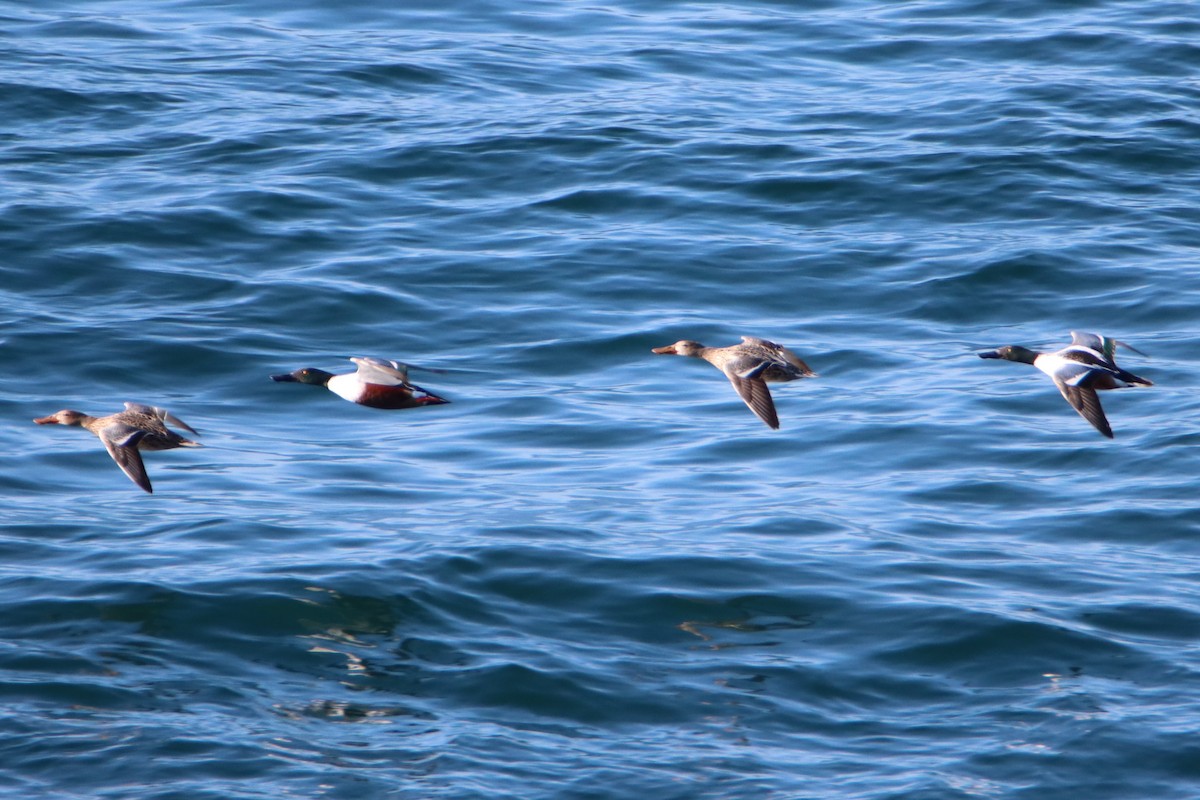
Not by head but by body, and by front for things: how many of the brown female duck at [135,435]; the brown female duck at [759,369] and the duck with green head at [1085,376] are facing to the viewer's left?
3

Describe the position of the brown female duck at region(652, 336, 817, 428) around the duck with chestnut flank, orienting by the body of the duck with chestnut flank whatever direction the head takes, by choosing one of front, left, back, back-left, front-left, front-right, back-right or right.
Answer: back

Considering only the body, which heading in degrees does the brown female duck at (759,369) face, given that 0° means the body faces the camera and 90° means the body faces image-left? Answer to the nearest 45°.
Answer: approximately 90°

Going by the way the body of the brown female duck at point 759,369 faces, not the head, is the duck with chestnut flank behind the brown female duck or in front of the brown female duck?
in front

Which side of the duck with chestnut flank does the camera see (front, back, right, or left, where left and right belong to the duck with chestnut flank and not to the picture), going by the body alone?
left

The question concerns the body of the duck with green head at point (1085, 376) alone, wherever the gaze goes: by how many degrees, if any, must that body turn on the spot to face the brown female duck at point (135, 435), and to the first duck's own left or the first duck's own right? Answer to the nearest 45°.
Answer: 0° — it already faces it

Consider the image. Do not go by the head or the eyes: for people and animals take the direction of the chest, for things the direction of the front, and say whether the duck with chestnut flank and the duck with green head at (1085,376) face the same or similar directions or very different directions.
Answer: same or similar directions

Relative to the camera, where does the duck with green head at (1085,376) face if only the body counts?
to the viewer's left

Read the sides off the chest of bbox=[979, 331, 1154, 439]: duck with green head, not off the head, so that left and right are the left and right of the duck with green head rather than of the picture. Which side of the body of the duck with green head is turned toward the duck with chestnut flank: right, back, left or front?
front

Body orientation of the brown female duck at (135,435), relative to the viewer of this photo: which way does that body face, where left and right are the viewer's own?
facing to the left of the viewer

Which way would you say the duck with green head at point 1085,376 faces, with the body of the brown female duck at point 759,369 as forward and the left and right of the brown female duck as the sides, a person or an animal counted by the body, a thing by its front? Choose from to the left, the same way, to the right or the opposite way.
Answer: the same way

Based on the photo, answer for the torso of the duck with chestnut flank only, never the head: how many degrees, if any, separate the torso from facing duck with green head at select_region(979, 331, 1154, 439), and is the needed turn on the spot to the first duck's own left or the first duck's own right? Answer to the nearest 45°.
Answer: approximately 180°

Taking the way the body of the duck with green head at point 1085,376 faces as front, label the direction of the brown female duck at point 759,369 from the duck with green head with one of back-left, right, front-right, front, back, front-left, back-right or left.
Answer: front

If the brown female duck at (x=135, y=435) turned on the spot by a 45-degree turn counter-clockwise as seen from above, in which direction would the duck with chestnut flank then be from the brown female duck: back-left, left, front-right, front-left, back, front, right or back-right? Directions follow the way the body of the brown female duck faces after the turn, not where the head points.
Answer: back-left

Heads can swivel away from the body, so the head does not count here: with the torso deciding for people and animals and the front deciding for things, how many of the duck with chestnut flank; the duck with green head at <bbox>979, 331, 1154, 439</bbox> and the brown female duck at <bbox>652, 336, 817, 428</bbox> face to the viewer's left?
3

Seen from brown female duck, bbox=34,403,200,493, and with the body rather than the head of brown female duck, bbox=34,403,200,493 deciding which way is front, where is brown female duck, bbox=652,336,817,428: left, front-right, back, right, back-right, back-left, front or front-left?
back
